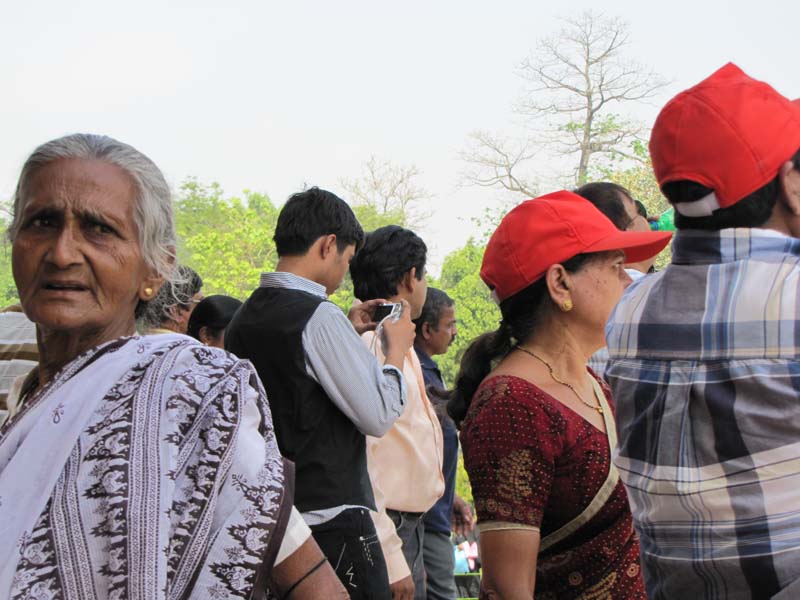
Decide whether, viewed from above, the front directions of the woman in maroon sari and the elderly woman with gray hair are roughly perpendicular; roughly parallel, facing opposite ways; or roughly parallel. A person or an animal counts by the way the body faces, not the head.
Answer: roughly perpendicular

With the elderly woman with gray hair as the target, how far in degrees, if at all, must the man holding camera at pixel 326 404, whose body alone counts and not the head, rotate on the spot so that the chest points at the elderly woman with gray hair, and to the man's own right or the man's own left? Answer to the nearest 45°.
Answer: approximately 135° to the man's own right

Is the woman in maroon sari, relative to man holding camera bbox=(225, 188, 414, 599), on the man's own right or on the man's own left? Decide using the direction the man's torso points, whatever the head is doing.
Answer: on the man's own right

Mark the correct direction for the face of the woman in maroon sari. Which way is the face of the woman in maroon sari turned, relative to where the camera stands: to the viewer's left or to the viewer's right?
to the viewer's right

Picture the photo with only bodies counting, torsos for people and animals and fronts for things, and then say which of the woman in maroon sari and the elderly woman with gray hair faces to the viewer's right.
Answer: the woman in maroon sari

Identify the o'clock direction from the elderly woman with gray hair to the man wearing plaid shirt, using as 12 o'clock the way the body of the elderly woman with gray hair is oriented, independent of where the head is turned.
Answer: The man wearing plaid shirt is roughly at 8 o'clock from the elderly woman with gray hair.

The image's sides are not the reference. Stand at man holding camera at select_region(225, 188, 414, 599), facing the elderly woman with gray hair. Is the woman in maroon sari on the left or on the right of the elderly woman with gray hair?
left

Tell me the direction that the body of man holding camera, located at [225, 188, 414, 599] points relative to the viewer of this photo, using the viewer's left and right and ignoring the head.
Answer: facing away from the viewer and to the right of the viewer

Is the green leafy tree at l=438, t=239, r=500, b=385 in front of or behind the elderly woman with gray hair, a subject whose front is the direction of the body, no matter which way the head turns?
behind

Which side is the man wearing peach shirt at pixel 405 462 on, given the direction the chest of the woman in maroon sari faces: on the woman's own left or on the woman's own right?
on the woman's own left

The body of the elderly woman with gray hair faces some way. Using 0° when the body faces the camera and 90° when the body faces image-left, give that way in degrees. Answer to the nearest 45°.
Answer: approximately 45°

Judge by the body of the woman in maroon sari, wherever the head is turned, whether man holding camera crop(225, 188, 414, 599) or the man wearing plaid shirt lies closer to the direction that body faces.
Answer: the man wearing plaid shirt

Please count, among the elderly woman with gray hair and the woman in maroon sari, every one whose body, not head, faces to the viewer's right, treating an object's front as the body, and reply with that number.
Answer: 1

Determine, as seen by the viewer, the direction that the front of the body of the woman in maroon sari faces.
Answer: to the viewer's right
